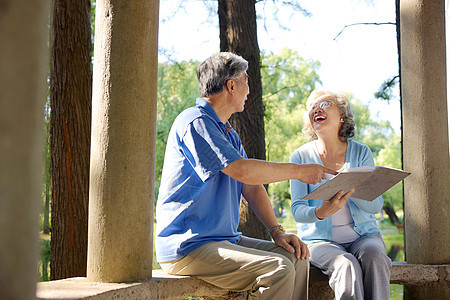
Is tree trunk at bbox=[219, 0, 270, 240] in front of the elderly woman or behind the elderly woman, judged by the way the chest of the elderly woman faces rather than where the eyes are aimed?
behind

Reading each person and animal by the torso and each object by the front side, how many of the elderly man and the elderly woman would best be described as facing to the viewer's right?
1

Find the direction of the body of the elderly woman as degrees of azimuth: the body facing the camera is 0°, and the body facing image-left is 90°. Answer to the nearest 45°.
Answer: approximately 0°

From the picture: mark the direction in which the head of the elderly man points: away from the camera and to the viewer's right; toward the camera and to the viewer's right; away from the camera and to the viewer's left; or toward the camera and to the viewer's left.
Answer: away from the camera and to the viewer's right

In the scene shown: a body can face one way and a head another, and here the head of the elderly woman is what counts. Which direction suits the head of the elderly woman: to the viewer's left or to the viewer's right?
to the viewer's left

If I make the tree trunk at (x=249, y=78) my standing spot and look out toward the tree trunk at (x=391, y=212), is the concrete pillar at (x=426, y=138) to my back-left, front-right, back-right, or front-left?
back-right

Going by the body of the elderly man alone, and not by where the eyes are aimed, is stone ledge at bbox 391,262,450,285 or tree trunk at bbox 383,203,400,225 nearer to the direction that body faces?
the stone ledge

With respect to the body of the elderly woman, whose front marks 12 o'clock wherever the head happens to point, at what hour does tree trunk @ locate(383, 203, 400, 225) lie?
The tree trunk is roughly at 6 o'clock from the elderly woman.

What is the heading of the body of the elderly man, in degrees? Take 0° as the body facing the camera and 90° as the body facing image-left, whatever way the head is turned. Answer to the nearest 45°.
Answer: approximately 270°

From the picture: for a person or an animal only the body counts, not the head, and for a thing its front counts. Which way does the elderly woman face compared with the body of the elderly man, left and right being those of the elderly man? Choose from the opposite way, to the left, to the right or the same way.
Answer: to the right

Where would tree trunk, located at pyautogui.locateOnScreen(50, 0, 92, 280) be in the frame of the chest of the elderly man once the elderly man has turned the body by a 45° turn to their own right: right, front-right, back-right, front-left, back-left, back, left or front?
back

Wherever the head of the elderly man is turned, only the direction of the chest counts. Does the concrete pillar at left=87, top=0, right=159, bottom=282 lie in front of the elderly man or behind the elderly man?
behind
